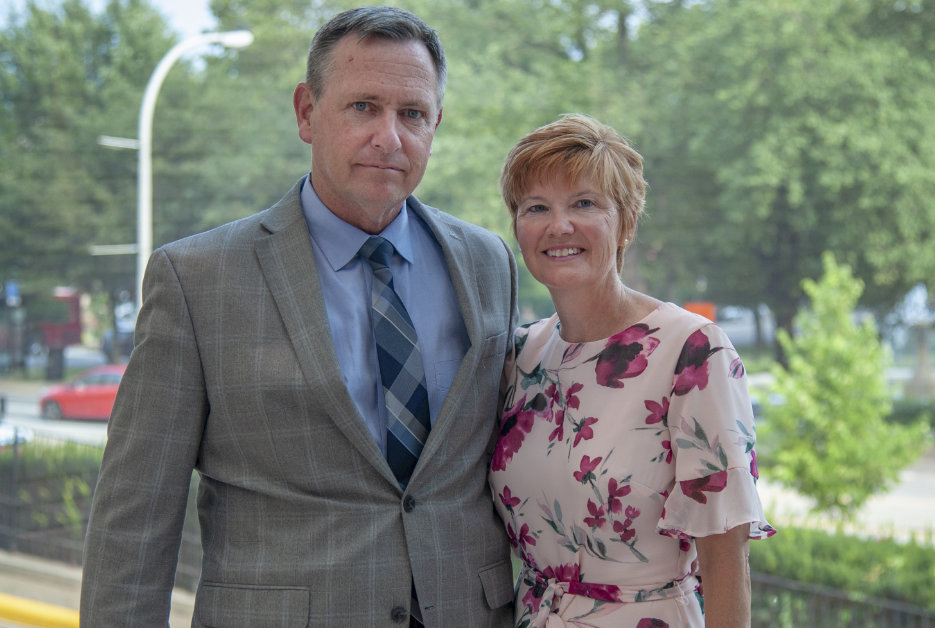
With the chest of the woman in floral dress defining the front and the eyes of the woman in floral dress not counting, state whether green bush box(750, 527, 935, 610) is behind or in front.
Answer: behind

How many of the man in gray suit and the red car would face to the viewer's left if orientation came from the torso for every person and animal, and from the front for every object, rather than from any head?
1

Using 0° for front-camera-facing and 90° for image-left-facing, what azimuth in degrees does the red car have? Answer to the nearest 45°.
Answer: approximately 90°

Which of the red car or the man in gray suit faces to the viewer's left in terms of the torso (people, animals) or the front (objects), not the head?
the red car

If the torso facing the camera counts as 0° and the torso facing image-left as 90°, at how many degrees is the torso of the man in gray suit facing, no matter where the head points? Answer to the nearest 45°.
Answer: approximately 315°

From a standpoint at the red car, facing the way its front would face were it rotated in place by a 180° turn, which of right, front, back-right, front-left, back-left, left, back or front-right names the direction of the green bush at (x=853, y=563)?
front-right

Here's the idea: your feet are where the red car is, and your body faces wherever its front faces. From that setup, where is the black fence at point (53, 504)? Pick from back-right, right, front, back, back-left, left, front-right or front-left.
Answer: left

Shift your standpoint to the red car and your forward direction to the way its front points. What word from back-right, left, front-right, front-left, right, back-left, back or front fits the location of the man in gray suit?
left

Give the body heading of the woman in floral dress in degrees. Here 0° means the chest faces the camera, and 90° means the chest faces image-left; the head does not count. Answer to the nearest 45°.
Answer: approximately 45°

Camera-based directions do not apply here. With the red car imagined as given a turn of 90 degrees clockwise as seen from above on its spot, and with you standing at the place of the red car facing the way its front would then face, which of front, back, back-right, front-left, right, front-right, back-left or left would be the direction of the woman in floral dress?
back
